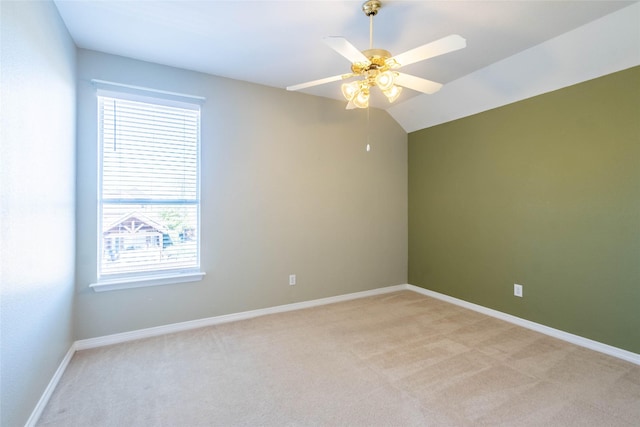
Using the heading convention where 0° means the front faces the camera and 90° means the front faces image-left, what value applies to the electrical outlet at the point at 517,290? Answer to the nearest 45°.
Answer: approximately 45°

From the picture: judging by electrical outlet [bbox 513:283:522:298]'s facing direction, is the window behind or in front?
in front

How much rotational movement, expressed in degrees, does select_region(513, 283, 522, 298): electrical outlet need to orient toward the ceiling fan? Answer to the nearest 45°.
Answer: approximately 45° to its left
